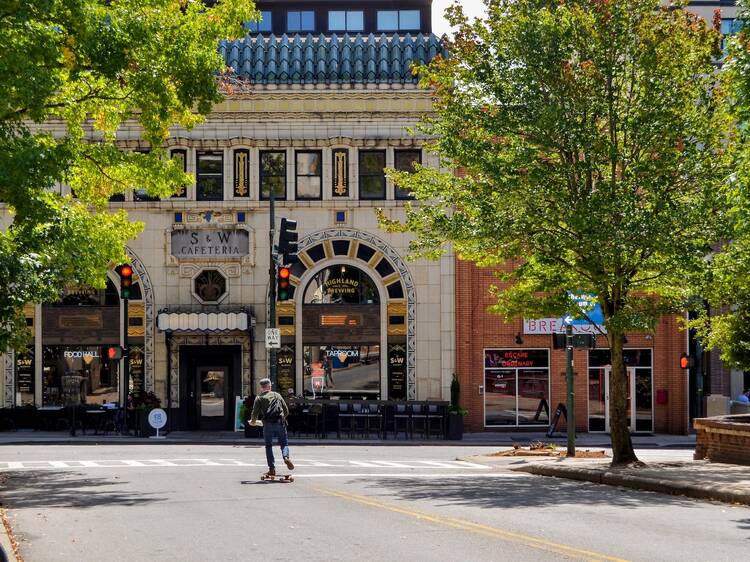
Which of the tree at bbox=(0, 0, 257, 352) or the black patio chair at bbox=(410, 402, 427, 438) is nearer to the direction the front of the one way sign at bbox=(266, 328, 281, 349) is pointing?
the tree

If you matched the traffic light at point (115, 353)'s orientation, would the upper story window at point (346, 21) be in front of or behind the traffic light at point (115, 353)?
behind

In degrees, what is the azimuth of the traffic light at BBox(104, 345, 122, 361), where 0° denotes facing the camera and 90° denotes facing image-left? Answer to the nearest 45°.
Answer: approximately 0°

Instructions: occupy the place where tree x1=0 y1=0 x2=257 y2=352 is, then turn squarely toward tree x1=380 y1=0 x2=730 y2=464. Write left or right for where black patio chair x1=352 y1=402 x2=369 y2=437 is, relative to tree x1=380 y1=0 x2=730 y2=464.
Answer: left

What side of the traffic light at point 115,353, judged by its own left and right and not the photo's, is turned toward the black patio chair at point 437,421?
left

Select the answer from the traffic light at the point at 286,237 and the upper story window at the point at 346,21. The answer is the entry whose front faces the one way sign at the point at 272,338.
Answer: the upper story window
